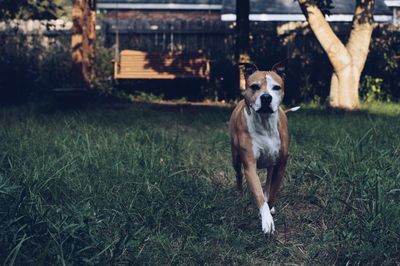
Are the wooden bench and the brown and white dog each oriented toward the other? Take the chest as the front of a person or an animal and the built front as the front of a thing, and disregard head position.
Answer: no

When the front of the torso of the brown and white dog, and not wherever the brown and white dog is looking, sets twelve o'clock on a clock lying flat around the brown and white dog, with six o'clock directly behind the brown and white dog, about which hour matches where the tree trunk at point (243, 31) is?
The tree trunk is roughly at 6 o'clock from the brown and white dog.

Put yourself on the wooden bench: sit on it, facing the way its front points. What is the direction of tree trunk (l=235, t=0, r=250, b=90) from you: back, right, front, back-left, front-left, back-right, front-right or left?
front-left

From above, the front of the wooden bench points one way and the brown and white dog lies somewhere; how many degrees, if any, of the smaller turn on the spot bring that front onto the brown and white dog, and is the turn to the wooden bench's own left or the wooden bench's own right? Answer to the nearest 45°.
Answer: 0° — it already faces it

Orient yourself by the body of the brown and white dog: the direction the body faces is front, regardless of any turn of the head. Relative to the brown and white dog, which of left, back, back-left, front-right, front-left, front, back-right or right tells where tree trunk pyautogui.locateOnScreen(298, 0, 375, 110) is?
back

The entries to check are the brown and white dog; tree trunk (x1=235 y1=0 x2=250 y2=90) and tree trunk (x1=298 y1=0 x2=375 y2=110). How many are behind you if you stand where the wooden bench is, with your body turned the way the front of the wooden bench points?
0

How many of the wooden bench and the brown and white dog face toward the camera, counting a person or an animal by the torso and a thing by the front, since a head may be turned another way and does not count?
2

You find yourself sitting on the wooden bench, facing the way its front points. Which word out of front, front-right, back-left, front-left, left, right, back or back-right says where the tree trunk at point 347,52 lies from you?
front-left

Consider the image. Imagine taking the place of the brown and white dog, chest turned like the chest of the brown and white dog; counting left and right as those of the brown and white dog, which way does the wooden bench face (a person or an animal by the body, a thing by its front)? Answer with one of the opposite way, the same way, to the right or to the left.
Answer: the same way

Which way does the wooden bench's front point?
toward the camera

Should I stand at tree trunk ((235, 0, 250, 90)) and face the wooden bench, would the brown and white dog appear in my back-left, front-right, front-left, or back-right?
back-left

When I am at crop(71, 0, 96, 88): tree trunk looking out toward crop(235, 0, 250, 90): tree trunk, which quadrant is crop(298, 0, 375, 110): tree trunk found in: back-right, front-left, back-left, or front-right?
front-right

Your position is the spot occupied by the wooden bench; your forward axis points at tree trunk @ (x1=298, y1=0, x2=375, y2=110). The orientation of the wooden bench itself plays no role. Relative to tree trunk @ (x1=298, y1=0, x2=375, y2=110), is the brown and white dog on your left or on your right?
right

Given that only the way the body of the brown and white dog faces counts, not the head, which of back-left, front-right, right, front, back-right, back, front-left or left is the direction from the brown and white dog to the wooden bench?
back
